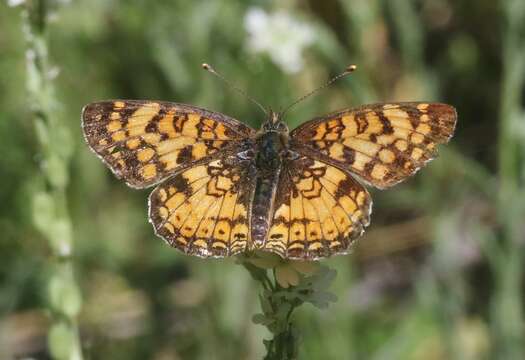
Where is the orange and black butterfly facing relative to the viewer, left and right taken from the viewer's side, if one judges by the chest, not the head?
facing away from the viewer

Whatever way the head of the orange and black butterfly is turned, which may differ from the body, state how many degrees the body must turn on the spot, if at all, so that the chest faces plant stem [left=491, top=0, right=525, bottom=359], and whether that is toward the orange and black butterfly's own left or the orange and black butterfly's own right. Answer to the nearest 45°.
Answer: approximately 45° to the orange and black butterfly's own right

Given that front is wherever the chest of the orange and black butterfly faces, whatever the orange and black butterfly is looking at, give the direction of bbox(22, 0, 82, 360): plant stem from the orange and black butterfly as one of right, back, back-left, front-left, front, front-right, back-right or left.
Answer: left
